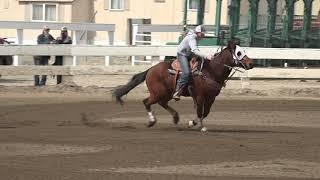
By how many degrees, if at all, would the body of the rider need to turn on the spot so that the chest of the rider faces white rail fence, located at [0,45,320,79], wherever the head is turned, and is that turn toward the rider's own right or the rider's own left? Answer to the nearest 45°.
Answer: approximately 90° to the rider's own left

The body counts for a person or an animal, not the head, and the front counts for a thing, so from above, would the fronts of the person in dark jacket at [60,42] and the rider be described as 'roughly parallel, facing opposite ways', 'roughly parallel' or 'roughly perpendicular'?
roughly perpendicular

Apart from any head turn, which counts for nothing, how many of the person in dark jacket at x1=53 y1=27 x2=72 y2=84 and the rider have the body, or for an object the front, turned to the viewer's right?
1

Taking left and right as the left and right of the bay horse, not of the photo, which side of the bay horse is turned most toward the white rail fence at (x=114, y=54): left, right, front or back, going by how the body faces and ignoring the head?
left

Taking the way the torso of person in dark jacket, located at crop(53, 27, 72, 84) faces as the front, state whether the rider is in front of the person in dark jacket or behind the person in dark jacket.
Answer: in front

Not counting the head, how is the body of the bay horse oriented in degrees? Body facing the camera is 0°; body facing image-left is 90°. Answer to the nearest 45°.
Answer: approximately 270°

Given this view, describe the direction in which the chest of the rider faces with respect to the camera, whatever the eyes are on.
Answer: to the viewer's right

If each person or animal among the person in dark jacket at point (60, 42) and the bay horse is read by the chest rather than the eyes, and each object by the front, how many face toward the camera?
1

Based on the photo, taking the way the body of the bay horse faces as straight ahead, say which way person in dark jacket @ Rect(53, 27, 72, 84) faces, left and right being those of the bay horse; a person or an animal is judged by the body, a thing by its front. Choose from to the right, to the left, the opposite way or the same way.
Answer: to the right
